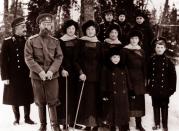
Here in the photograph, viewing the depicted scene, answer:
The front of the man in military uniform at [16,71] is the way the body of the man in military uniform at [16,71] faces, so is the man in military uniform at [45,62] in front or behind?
in front

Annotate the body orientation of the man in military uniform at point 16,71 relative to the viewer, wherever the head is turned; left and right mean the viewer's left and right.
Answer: facing the viewer and to the right of the viewer

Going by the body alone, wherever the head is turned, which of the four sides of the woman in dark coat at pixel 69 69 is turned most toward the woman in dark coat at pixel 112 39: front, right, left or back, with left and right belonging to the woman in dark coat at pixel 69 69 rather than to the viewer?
left

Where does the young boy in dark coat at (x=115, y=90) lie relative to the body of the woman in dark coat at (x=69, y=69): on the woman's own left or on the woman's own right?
on the woman's own left

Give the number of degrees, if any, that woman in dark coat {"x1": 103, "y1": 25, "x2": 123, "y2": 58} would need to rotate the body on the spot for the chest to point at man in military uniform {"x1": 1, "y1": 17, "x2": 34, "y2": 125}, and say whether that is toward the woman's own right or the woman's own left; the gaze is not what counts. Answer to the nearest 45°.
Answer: approximately 90° to the woman's own right
